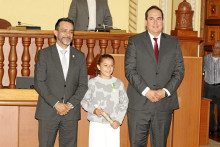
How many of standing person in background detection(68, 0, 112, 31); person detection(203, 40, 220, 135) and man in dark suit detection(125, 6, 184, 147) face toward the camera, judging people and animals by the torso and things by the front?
3

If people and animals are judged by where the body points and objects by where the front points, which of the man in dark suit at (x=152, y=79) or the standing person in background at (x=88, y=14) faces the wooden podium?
the standing person in background

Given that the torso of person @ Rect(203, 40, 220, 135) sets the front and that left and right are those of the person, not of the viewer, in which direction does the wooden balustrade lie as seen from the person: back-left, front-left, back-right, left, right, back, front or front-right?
front-right

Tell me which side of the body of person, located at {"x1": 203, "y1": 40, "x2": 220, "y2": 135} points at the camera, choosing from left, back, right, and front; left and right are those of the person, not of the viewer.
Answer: front

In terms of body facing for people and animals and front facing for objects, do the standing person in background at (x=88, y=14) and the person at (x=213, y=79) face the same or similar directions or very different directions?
same or similar directions

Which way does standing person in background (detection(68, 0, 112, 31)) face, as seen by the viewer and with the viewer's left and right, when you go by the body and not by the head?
facing the viewer

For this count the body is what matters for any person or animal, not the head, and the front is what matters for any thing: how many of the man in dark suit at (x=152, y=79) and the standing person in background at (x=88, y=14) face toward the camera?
2

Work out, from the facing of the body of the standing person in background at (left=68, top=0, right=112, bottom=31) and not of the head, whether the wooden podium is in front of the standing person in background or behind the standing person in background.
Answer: in front

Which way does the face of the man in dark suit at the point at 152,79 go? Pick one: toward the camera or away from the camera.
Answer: toward the camera

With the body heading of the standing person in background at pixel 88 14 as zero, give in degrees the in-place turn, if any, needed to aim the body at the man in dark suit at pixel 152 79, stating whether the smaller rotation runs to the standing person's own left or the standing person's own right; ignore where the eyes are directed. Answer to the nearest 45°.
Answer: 0° — they already face them
